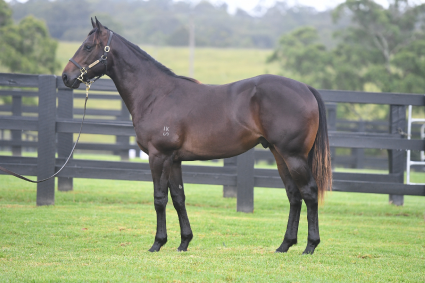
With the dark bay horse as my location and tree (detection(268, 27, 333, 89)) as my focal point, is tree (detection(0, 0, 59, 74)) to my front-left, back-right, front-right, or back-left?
front-left

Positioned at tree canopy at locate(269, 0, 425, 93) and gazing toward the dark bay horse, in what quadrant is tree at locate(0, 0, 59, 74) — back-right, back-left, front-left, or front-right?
front-right

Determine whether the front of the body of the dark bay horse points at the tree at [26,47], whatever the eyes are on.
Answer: no

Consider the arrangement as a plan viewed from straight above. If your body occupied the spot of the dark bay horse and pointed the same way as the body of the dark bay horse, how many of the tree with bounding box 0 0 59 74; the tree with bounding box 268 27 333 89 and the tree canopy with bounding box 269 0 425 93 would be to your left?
0

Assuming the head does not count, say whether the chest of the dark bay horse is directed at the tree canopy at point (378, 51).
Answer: no

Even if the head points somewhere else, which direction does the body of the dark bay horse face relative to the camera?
to the viewer's left

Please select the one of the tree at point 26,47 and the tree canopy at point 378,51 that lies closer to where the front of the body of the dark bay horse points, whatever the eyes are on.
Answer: the tree

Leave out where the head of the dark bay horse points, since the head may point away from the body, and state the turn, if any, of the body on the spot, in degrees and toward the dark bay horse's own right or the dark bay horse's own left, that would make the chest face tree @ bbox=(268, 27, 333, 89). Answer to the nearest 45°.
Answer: approximately 90° to the dark bay horse's own right
